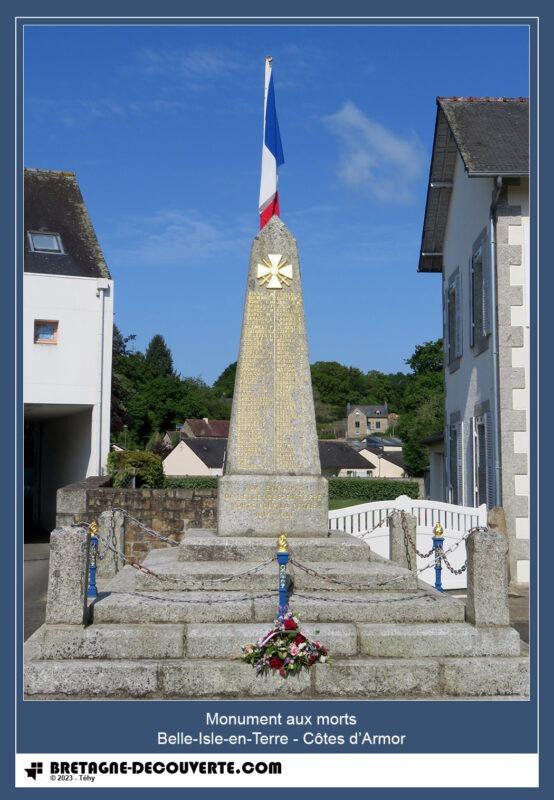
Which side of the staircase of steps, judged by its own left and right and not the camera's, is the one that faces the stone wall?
back

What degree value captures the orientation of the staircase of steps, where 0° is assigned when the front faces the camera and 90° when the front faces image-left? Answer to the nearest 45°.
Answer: approximately 0°

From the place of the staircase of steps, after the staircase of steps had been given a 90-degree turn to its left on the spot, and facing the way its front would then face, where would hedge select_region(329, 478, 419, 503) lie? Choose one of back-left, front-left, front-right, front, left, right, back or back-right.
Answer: left

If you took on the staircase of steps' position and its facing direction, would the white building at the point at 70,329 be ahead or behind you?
behind

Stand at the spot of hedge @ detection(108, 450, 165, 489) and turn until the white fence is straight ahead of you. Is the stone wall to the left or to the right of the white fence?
right

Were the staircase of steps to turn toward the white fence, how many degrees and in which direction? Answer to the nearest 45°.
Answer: approximately 180°
